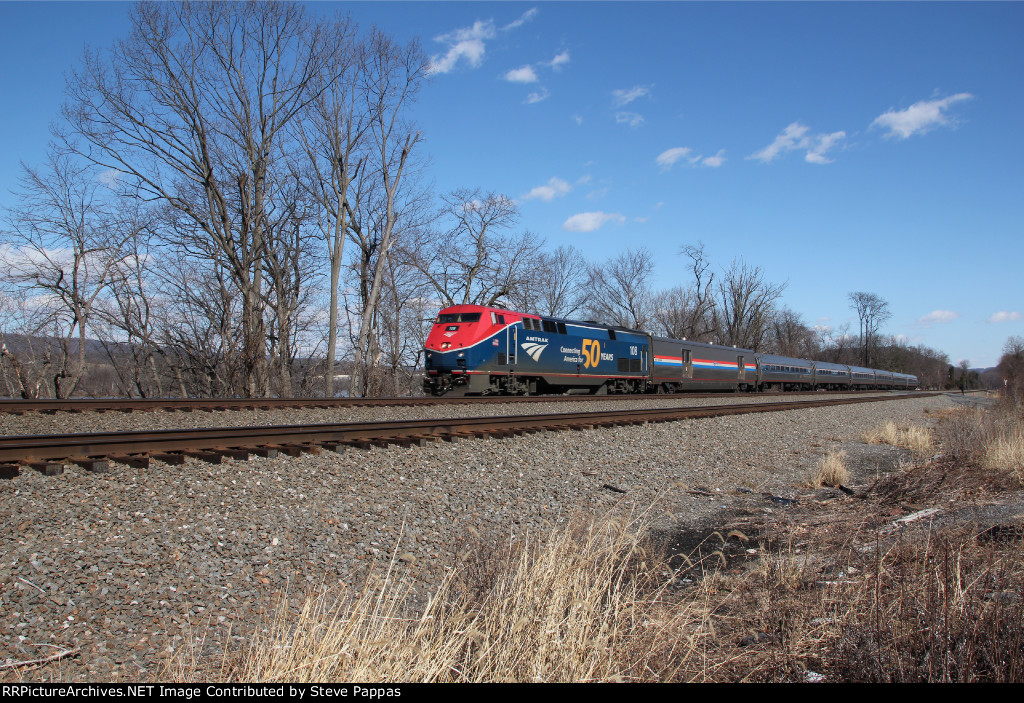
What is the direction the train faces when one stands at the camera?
facing the viewer and to the left of the viewer
